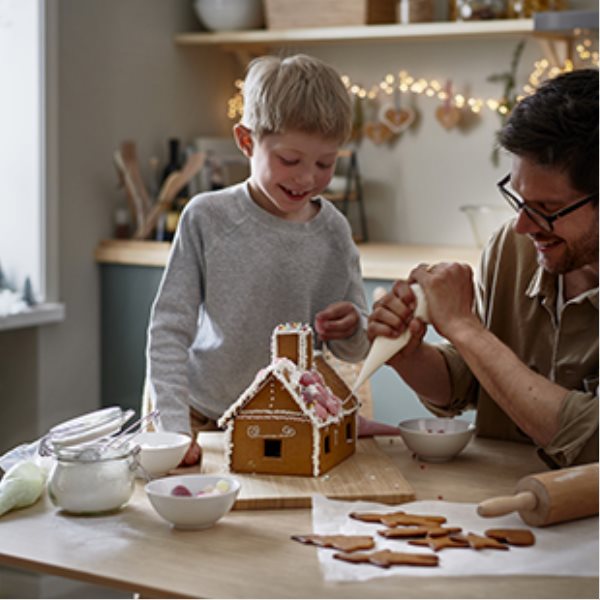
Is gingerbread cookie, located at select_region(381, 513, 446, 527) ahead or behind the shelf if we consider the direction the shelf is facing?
ahead

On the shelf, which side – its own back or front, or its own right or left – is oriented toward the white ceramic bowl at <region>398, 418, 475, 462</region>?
front

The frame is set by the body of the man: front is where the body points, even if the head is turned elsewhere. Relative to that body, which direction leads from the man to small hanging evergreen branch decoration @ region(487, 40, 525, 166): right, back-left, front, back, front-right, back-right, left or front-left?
back-right

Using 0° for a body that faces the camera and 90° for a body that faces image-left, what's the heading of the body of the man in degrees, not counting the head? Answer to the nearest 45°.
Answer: approximately 45°

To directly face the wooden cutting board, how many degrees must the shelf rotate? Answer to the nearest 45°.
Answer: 0° — it already faces it

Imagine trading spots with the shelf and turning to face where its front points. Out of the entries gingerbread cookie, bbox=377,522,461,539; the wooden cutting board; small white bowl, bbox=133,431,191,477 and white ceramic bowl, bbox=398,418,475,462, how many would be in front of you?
4

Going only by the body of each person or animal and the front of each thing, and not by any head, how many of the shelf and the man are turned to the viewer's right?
0

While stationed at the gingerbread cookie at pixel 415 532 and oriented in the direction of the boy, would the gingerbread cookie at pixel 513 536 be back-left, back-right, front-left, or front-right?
back-right

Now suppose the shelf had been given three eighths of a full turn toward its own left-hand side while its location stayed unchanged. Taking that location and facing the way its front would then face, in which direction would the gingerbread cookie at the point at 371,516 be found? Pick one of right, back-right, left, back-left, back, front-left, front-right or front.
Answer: back-right

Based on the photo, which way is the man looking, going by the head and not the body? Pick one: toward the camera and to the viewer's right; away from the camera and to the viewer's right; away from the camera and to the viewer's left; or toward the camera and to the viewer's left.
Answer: toward the camera and to the viewer's left
